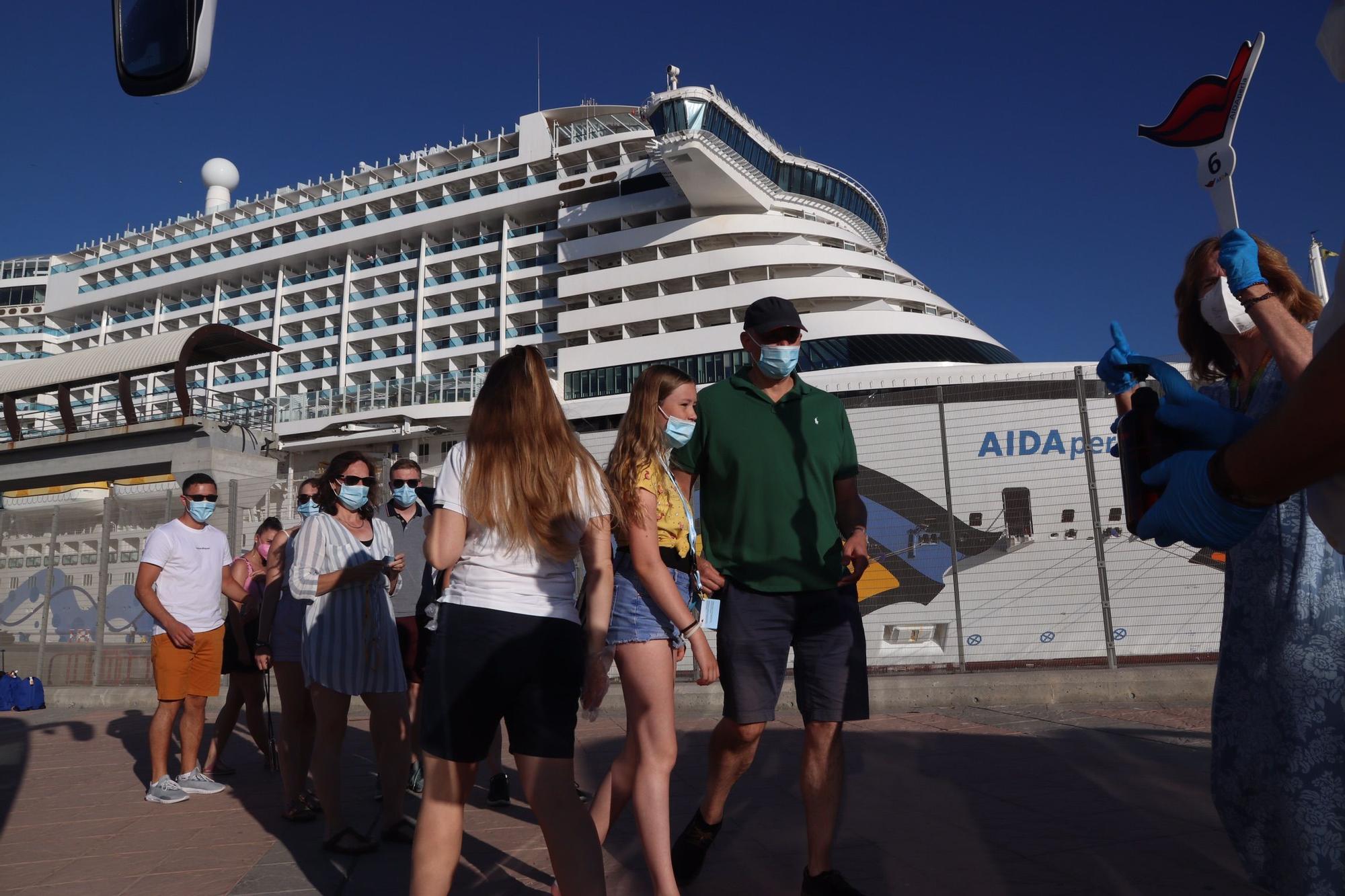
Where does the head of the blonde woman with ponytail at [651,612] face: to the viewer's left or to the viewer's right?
to the viewer's right

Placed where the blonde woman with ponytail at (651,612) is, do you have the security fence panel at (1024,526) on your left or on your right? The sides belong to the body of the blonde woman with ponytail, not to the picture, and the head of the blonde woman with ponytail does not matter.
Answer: on your left

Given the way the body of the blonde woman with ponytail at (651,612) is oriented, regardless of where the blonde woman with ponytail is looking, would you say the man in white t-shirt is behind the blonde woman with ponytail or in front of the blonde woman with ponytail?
behind

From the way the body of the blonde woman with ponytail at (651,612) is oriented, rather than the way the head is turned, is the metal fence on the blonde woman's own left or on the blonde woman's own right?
on the blonde woman's own left

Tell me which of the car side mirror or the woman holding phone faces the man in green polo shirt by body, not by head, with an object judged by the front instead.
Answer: the woman holding phone

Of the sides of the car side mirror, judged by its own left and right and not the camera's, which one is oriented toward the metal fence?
back

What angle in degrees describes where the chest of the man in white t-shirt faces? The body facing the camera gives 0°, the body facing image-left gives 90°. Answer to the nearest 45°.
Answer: approximately 315°
